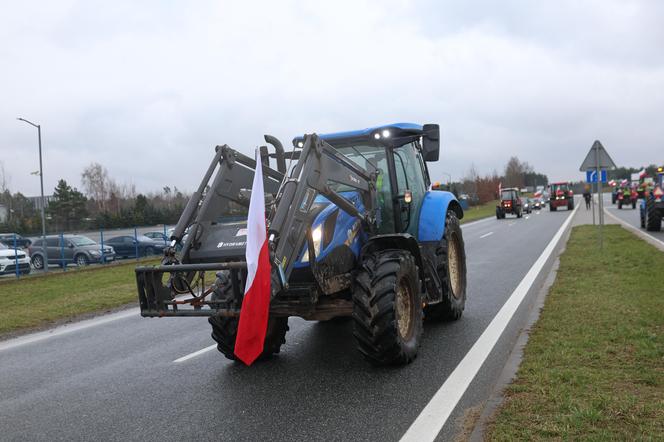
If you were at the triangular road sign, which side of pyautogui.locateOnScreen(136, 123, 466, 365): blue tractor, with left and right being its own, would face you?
back

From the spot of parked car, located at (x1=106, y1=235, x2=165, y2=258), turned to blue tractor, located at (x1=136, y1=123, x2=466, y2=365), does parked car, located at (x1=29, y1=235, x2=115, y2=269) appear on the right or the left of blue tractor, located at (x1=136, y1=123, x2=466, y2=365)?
right

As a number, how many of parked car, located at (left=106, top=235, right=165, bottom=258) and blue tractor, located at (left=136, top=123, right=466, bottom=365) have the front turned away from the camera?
0

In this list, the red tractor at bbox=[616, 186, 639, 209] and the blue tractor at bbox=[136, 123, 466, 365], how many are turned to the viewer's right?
0

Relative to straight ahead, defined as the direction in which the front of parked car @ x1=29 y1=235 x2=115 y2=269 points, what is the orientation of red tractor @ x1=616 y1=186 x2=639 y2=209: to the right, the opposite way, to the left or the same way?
to the left

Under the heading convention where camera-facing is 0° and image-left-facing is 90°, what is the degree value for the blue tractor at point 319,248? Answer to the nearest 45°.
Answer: approximately 45°
